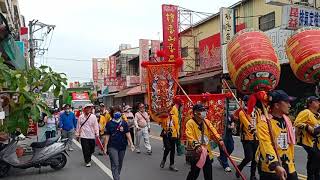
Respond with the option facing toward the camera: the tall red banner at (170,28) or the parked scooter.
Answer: the tall red banner

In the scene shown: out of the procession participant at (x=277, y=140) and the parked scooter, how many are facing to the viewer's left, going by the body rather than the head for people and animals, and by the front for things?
1

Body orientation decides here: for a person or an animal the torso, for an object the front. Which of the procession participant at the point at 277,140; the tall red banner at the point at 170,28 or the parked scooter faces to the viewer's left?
the parked scooter

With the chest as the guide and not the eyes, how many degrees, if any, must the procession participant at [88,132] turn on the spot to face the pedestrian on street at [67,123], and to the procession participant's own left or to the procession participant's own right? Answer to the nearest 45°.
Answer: approximately 180°

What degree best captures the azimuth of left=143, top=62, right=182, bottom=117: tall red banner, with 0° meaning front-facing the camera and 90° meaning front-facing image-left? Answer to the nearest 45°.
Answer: approximately 0°

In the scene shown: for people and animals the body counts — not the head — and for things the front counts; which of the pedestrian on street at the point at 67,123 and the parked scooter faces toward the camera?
the pedestrian on street

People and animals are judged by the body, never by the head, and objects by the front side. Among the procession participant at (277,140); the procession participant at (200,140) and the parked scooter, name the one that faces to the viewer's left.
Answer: the parked scooter

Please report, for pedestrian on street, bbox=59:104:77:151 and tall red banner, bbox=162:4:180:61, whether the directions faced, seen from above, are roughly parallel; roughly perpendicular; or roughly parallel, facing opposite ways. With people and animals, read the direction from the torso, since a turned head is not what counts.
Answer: roughly parallel

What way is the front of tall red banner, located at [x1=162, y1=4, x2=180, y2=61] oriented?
toward the camera

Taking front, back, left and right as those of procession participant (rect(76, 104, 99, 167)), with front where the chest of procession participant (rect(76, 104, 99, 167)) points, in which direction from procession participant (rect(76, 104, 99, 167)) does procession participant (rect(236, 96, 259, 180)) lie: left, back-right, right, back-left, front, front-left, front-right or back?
front-left

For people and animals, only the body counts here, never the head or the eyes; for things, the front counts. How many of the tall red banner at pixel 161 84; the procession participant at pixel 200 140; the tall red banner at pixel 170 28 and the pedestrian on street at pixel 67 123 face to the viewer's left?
0

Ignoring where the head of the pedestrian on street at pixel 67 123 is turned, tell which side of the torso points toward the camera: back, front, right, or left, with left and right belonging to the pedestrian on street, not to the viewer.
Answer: front

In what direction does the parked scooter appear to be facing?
to the viewer's left
